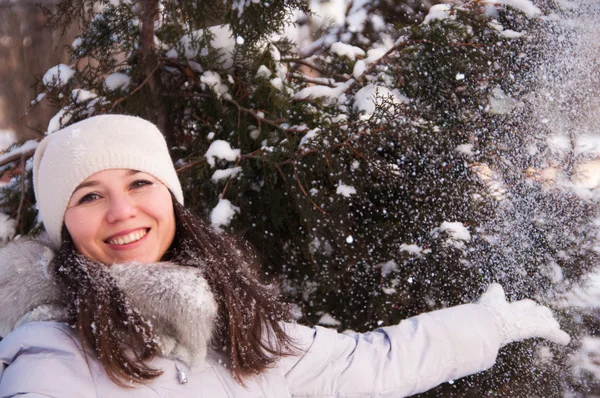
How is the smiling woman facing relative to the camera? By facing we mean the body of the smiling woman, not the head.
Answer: toward the camera

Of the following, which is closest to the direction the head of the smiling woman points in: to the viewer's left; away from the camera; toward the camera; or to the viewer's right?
toward the camera
